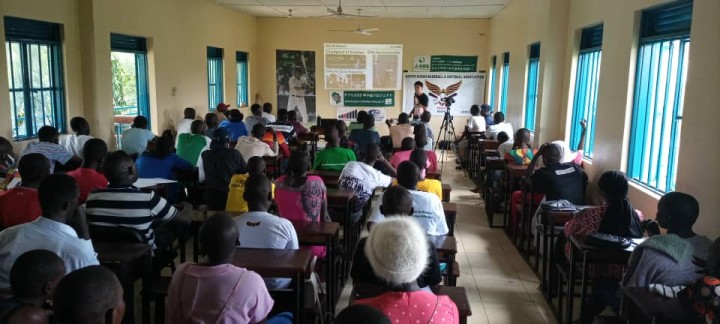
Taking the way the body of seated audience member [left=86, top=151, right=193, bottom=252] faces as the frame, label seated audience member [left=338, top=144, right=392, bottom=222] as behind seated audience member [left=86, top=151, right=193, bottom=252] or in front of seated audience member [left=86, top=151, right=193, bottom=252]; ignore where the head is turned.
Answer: in front

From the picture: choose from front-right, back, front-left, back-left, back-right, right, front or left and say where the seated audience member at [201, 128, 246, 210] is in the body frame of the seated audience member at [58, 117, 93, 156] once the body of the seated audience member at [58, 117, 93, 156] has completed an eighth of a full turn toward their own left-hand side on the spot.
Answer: back-right

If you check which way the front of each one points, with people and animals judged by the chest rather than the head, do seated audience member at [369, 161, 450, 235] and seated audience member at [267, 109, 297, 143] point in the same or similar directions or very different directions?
same or similar directions

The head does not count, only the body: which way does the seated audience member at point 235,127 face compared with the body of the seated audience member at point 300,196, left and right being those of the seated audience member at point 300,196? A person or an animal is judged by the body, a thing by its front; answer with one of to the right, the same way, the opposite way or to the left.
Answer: the same way

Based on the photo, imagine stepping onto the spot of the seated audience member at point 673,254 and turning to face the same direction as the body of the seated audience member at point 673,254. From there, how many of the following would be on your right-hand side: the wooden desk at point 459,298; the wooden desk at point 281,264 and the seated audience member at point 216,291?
0

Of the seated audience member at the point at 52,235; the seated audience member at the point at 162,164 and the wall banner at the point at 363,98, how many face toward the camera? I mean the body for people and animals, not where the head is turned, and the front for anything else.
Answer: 1

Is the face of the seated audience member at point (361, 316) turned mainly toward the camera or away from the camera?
away from the camera

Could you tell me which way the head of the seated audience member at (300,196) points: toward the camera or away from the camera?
away from the camera

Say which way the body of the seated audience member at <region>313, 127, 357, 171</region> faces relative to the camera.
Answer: away from the camera

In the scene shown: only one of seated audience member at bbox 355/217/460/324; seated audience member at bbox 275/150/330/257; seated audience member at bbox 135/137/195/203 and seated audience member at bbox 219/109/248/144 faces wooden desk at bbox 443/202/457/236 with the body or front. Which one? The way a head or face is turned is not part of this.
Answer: seated audience member at bbox 355/217/460/324

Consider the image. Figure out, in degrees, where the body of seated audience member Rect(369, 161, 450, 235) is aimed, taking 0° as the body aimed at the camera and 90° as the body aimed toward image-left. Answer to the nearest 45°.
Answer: approximately 180°

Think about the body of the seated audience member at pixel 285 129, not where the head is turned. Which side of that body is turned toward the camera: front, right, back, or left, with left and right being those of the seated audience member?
back

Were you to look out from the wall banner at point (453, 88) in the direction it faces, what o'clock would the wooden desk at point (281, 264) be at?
The wooden desk is roughly at 12 o'clock from the wall banner.

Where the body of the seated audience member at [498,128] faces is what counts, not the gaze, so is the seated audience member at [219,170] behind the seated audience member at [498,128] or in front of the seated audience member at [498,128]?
behind

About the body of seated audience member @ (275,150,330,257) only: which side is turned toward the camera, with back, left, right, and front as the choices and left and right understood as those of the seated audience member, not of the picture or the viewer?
back

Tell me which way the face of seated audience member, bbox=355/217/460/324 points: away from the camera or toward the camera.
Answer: away from the camera

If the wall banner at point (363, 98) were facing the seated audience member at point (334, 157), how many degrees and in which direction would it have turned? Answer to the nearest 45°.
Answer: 0° — it already faces them

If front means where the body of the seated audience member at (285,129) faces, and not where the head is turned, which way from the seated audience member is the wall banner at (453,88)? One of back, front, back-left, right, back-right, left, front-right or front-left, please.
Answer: front-right

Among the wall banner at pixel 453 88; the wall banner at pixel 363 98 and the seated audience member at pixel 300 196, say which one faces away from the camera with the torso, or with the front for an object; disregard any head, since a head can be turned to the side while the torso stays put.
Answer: the seated audience member

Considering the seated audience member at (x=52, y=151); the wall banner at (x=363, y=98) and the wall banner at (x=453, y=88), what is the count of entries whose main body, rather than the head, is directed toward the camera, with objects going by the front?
2

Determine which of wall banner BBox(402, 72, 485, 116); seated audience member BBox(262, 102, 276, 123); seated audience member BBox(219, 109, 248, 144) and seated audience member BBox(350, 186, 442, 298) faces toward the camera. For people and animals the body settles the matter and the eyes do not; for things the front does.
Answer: the wall banner
